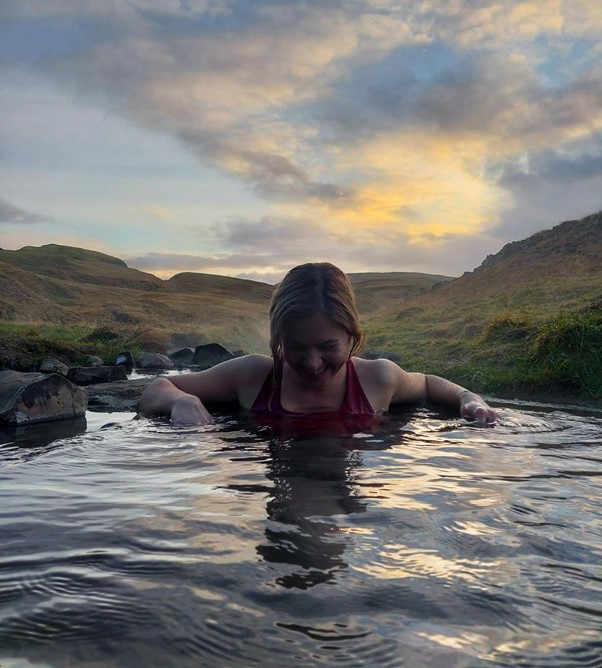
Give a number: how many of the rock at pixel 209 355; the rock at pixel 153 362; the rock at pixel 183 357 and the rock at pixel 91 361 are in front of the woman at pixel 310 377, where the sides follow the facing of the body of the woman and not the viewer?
0

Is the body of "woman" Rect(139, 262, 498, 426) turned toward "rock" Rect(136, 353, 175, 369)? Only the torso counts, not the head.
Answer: no

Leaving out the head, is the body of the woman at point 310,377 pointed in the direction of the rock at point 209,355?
no

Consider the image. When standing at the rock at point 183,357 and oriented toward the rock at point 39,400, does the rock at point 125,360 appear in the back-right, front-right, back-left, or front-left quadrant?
front-right

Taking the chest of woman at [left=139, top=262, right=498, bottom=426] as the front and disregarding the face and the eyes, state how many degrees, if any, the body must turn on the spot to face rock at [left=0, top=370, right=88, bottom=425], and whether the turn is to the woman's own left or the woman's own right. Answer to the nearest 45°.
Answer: approximately 90° to the woman's own right

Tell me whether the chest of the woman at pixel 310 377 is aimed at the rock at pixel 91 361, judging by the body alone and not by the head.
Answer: no

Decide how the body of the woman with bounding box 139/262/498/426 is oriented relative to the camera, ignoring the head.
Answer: toward the camera

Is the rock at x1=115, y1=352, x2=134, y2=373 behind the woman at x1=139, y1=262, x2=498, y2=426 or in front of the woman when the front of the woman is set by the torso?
behind

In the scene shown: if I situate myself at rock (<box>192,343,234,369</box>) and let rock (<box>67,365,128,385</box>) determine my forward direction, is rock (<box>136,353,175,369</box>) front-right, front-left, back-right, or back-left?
front-right

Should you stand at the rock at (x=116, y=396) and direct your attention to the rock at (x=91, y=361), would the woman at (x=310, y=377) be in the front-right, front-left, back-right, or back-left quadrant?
back-right

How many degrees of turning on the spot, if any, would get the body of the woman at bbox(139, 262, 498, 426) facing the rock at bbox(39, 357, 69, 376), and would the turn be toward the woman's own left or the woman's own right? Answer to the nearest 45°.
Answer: approximately 135° to the woman's own right

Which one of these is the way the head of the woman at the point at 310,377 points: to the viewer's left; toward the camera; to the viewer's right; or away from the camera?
toward the camera

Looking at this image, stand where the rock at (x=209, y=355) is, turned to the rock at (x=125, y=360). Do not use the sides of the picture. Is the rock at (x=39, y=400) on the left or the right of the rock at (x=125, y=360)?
left

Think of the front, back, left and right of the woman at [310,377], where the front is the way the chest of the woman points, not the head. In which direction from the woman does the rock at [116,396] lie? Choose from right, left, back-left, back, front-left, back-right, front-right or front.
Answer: back-right

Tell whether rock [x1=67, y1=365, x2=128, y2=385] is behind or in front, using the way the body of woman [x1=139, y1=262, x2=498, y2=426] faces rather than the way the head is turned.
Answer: behind
